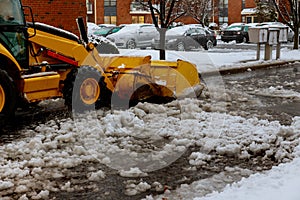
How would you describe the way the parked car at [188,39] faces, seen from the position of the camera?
facing the viewer and to the left of the viewer

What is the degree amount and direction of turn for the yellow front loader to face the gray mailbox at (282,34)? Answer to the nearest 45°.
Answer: approximately 45° to its left

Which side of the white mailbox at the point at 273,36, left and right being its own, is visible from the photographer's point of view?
front

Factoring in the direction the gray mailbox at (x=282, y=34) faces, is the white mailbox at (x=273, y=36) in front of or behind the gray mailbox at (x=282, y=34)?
in front

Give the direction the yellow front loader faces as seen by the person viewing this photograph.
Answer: facing to the right of the viewer

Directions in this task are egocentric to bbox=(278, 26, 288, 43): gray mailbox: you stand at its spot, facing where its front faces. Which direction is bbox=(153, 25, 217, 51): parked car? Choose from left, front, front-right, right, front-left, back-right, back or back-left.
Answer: back-right

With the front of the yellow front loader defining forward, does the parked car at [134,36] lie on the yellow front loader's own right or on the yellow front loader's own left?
on the yellow front loader's own left

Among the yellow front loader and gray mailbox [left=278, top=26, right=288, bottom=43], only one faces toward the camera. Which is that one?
the gray mailbox

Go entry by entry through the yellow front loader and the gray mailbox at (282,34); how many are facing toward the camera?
1

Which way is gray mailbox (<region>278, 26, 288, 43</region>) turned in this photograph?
toward the camera

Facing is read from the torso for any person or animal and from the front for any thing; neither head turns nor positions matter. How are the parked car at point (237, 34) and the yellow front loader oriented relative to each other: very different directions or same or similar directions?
very different directions
